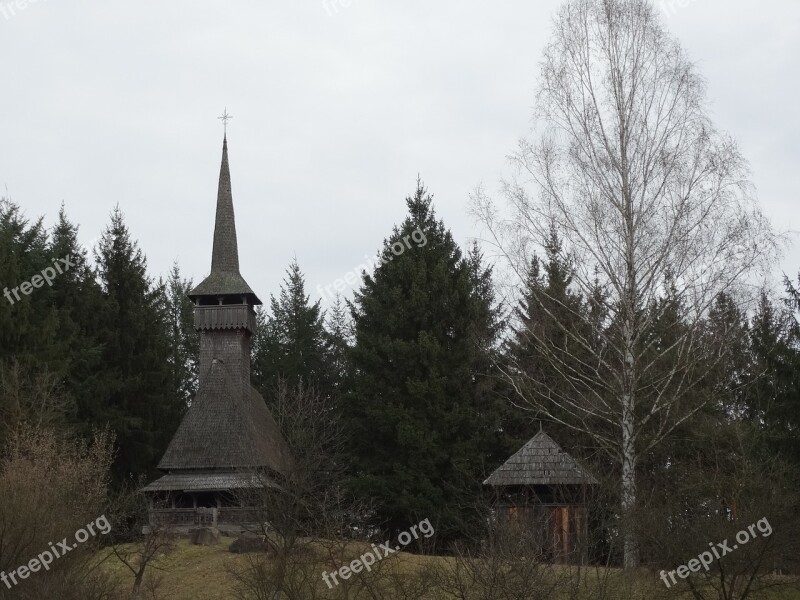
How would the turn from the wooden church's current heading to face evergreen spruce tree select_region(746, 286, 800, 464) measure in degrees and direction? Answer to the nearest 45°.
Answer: approximately 45° to its left

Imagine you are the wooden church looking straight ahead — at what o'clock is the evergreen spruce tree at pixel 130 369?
The evergreen spruce tree is roughly at 5 o'clock from the wooden church.

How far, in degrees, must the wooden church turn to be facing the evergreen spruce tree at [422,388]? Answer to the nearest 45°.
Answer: approximately 90° to its left

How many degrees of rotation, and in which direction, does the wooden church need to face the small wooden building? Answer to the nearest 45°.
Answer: approximately 45° to its left

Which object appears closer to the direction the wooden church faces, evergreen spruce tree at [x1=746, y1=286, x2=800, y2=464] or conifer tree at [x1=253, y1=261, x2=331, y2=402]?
the evergreen spruce tree

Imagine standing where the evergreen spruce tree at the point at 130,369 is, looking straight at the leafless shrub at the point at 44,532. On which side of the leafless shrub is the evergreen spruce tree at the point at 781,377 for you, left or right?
left

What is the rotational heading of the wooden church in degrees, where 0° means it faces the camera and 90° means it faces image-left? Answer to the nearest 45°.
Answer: approximately 0°
